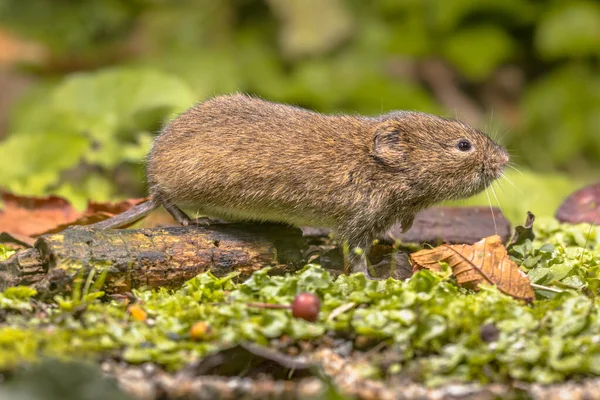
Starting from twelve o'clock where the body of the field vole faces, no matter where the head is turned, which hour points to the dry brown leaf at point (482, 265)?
The dry brown leaf is roughly at 1 o'clock from the field vole.

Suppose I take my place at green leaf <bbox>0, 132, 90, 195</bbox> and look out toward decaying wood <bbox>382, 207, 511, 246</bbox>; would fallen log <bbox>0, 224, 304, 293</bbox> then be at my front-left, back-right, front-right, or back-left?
front-right

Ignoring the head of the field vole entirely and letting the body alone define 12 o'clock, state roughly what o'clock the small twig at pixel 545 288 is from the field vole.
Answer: The small twig is roughly at 1 o'clock from the field vole.

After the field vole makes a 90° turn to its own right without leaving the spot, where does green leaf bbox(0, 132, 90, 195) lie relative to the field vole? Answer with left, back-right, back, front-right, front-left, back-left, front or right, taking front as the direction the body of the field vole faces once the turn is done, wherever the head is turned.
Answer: back-right

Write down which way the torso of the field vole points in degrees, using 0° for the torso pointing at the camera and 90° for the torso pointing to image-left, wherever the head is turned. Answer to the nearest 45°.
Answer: approximately 270°

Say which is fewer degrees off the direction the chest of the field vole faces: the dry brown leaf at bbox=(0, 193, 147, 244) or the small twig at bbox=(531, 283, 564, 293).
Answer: the small twig

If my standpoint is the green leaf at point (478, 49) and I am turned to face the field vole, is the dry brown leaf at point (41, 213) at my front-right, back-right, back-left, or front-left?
front-right

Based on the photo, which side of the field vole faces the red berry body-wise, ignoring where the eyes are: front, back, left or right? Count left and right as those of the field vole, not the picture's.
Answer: right

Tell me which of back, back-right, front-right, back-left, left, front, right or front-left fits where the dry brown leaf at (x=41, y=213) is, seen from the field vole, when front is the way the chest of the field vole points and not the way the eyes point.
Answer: back-left
